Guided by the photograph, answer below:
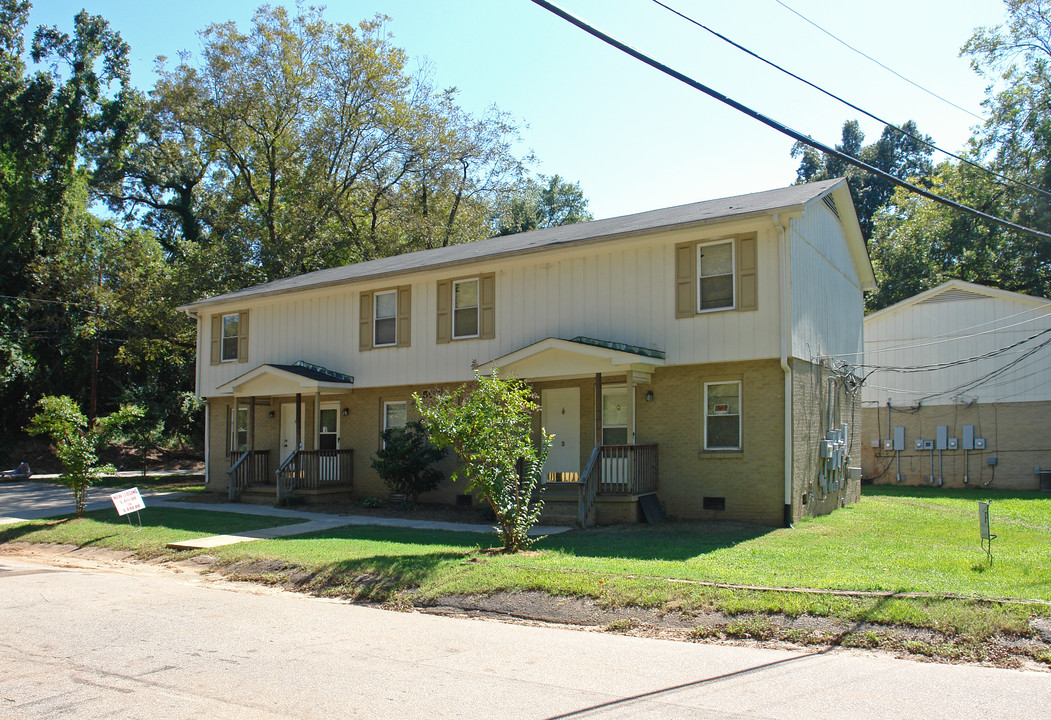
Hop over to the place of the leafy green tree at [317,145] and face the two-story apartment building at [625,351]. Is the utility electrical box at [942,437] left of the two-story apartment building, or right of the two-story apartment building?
left

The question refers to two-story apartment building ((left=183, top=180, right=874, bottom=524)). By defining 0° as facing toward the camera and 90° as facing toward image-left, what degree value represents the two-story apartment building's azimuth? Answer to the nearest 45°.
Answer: approximately 45°

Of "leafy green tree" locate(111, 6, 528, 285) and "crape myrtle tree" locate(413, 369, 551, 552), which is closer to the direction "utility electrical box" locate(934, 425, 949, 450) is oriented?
the crape myrtle tree

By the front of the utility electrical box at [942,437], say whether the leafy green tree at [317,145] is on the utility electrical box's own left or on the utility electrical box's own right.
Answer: on the utility electrical box's own right

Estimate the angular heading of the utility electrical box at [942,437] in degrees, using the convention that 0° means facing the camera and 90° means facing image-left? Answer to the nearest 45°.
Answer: approximately 0°

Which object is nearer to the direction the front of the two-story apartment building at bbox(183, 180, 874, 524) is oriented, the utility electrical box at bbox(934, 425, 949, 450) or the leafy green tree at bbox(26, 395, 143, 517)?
the leafy green tree

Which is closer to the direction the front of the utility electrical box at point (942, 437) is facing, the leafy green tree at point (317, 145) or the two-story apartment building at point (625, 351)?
the two-story apartment building

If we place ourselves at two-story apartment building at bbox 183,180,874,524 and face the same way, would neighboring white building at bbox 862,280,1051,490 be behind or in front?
behind

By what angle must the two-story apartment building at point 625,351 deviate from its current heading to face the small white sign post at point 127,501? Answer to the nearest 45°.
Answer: approximately 45° to its right
